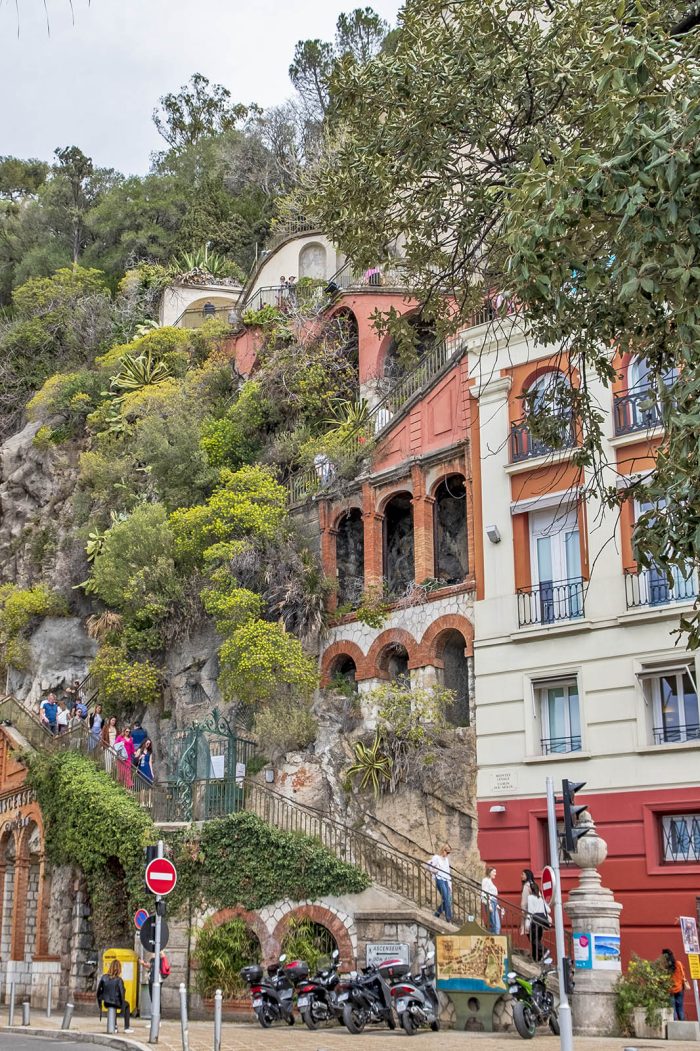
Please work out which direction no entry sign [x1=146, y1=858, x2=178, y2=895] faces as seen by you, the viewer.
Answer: facing the viewer

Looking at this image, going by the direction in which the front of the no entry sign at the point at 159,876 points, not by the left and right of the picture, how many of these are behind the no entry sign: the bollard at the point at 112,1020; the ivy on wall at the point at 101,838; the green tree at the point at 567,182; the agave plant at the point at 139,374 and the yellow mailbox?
4

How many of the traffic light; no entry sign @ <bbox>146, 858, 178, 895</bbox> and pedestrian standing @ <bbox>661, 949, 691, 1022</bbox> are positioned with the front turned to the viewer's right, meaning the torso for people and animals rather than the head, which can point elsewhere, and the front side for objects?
1

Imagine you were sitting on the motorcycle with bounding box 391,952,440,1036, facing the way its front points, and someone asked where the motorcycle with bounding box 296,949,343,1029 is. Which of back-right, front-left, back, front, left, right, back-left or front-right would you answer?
left

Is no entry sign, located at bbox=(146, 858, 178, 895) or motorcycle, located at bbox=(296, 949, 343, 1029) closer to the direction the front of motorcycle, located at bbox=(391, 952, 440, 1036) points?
the motorcycle
